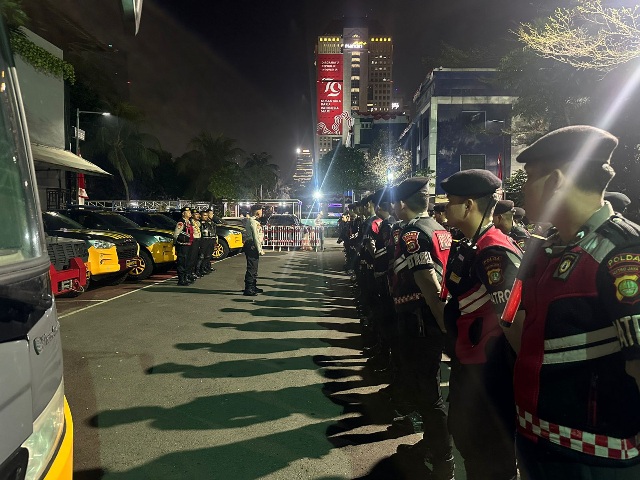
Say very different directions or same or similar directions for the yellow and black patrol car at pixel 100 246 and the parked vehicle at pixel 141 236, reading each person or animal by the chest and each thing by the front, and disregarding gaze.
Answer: same or similar directions

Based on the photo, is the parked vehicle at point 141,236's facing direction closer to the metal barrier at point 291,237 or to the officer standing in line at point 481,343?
the officer standing in line

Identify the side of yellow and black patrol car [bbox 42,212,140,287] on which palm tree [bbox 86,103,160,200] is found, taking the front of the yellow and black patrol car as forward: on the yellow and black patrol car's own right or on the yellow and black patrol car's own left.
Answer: on the yellow and black patrol car's own left

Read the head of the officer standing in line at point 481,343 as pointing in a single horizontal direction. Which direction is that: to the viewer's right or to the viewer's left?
to the viewer's left

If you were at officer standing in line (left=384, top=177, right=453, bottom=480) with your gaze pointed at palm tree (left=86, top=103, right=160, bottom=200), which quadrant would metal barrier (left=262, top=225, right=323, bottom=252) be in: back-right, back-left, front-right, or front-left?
front-right

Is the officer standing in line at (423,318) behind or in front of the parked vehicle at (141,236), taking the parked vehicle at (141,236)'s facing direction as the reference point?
in front

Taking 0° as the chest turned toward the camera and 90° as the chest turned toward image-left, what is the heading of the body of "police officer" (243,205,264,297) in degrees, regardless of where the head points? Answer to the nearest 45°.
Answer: approximately 270°

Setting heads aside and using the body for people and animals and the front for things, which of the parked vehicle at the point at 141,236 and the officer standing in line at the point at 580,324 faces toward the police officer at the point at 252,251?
the parked vehicle

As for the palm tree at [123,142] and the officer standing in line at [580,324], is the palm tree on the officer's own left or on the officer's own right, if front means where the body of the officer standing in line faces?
on the officer's own right

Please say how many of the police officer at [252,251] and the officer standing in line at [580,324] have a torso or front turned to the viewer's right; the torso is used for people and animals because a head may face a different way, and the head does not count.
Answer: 1

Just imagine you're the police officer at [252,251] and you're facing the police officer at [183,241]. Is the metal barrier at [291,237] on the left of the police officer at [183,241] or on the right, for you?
right

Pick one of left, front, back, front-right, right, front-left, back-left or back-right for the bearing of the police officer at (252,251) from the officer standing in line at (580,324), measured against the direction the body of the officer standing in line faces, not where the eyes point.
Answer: right

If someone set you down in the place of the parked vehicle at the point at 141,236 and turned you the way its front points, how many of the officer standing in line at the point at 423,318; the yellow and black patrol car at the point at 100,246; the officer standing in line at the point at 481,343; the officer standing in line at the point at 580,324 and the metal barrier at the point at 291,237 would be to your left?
1

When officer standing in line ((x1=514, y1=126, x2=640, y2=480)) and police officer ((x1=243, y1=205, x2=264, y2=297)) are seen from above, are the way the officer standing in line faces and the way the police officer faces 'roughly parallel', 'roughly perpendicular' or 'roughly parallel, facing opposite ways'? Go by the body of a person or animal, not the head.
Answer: roughly parallel, facing opposite ways

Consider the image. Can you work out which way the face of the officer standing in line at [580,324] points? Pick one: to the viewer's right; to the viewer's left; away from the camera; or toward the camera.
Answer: to the viewer's left

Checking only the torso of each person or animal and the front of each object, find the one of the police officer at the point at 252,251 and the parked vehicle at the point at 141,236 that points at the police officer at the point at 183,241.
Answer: the parked vehicle
